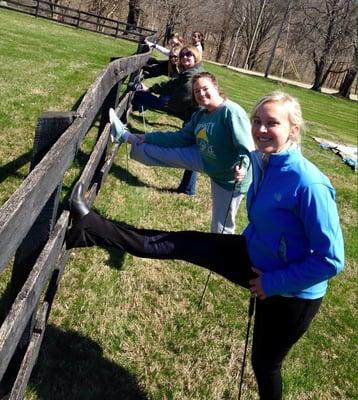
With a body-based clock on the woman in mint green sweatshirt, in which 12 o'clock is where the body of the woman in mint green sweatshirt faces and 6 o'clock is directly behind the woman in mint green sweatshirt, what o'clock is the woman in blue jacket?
The woman in blue jacket is roughly at 10 o'clock from the woman in mint green sweatshirt.

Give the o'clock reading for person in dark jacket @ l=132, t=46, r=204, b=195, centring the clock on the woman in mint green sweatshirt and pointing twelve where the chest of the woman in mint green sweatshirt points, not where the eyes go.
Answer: The person in dark jacket is roughly at 4 o'clock from the woman in mint green sweatshirt.

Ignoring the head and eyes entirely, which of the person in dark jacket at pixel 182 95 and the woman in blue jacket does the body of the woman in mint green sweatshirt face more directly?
the woman in blue jacket

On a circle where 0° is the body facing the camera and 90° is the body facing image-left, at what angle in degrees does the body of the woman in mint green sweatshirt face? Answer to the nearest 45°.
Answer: approximately 45°
